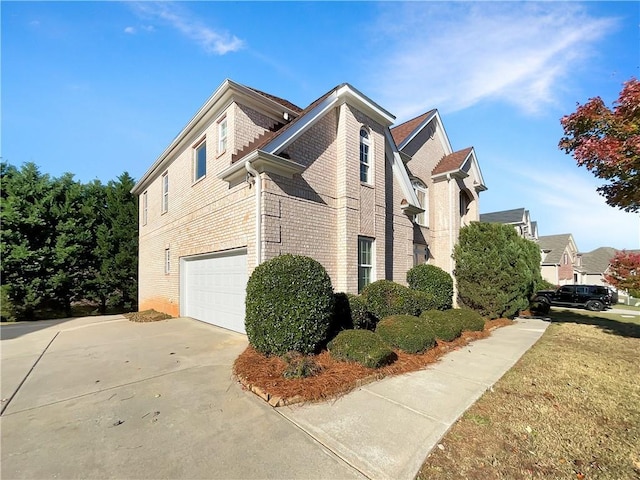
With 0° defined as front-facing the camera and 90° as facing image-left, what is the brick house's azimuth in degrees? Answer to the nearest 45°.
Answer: approximately 315°

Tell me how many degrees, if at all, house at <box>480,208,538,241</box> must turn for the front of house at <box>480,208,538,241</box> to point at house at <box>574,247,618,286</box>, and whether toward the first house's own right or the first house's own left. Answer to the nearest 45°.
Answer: approximately 90° to the first house's own left

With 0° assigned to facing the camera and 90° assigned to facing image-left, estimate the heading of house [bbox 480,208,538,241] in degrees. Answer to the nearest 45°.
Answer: approximately 315°

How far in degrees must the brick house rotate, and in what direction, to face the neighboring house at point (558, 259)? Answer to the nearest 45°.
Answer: approximately 90° to its left

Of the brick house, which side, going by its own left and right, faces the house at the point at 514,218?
left

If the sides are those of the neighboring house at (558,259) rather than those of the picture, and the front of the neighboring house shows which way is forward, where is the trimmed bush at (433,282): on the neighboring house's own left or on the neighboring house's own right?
on the neighboring house's own right

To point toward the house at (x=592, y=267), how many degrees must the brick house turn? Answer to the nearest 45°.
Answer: approximately 90° to its left
